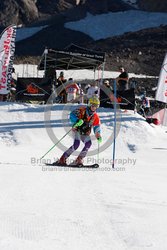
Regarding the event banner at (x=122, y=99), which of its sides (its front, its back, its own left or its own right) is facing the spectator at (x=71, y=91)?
right

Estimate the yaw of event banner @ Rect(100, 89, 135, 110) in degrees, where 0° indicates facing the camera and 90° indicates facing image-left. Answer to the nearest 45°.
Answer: approximately 0°

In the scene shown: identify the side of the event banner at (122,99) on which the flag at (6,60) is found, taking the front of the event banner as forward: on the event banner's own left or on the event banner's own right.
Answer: on the event banner's own right

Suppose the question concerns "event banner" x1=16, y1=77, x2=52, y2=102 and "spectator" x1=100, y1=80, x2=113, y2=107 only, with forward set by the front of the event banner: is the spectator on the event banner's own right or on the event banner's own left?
on the event banner's own left

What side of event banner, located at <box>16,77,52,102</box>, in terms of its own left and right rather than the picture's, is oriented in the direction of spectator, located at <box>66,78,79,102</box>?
left

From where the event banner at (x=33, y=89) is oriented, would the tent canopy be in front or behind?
behind

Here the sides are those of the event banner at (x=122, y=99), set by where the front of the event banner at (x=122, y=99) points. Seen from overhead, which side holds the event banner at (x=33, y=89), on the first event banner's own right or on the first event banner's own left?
on the first event banner's own right

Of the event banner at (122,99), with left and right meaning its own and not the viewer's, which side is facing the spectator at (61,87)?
right

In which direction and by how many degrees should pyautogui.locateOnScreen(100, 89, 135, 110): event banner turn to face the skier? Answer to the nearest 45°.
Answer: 0° — it already faces them

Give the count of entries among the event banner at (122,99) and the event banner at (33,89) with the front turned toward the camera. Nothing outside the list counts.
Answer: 2
